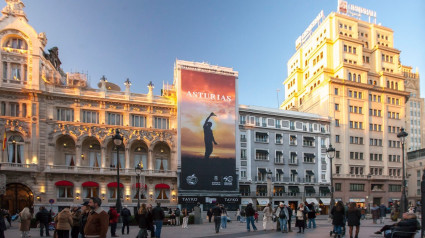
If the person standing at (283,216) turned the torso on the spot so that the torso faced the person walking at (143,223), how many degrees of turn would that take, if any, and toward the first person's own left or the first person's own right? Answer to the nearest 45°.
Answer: approximately 45° to the first person's own right

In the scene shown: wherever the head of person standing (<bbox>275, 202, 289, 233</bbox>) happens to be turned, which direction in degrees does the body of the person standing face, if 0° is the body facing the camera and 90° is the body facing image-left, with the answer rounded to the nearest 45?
approximately 0°

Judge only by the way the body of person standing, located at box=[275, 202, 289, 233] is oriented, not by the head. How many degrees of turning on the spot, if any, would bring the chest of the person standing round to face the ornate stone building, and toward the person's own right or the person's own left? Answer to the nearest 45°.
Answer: approximately 135° to the person's own right
